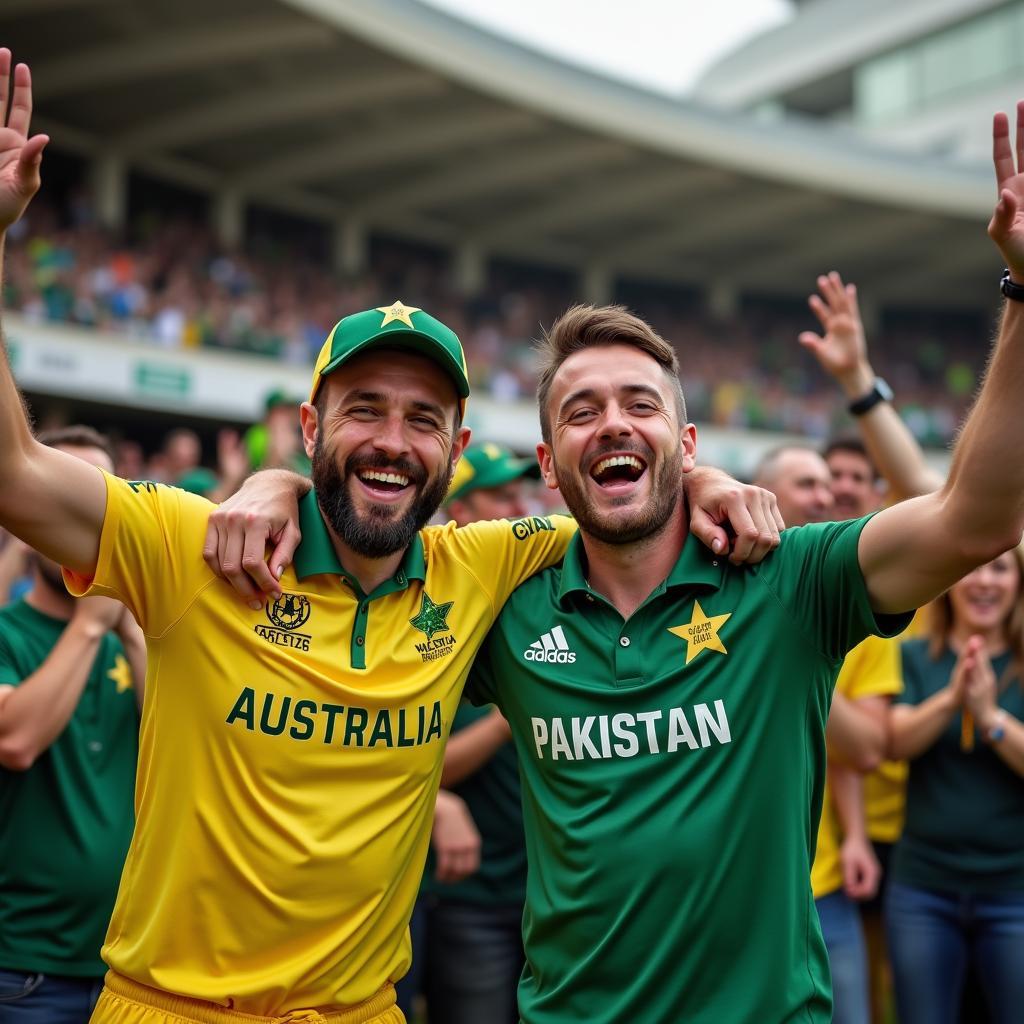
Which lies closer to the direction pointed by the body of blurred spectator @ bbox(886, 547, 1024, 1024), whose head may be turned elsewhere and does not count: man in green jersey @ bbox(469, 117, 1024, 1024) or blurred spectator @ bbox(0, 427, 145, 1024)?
the man in green jersey

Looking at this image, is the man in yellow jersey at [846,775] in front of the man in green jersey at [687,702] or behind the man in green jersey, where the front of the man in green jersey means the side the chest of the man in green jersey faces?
behind

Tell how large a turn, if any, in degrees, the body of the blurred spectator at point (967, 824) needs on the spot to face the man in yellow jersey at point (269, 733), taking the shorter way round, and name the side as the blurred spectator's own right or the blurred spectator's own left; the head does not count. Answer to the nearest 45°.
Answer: approximately 45° to the blurred spectator's own right

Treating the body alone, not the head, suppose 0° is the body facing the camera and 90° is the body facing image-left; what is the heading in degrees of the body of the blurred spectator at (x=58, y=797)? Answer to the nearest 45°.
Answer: approximately 315°

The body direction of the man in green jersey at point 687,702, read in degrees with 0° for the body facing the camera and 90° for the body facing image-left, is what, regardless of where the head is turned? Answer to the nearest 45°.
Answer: approximately 0°

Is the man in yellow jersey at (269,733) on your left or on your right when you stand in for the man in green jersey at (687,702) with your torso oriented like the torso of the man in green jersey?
on your right

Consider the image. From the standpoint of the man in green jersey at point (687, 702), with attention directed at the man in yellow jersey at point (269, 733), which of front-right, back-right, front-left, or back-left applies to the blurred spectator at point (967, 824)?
back-right
